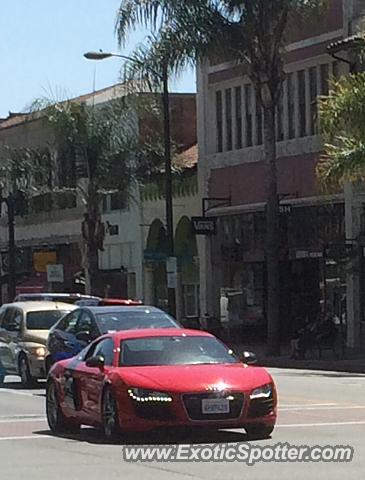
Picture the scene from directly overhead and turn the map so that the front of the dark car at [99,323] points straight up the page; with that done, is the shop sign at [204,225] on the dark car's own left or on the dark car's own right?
on the dark car's own left

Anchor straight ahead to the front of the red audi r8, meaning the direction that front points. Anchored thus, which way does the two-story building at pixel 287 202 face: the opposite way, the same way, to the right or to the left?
to the right

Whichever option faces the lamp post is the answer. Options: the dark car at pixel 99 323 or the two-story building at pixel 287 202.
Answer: the two-story building

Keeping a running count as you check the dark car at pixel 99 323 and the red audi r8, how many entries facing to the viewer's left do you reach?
0

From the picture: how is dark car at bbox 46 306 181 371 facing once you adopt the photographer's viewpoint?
facing the viewer and to the right of the viewer

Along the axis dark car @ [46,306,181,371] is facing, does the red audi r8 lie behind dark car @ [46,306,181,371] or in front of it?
in front

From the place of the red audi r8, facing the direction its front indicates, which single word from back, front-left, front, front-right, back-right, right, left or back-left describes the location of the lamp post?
back-left

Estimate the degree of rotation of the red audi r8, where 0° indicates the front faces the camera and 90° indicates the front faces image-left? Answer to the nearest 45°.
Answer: approximately 315°

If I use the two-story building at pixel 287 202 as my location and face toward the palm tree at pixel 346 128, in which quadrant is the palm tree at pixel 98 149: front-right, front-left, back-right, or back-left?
back-right

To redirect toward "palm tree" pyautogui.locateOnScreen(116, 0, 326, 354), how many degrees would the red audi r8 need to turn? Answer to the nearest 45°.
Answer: approximately 135° to its left

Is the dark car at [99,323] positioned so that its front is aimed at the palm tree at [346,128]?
no

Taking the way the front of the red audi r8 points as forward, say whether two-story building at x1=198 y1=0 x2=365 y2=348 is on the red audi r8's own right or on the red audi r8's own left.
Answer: on the red audi r8's own left

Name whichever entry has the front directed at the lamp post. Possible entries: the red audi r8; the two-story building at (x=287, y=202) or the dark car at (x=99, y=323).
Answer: the two-story building

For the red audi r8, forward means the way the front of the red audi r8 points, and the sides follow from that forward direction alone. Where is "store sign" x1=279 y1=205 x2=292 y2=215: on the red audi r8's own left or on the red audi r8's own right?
on the red audi r8's own left
